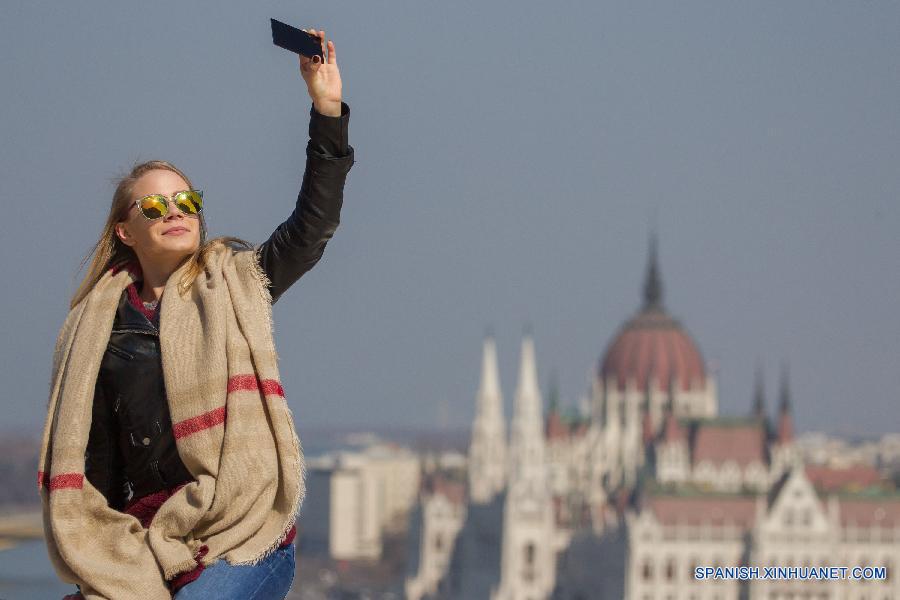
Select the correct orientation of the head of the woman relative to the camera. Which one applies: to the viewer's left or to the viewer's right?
to the viewer's right

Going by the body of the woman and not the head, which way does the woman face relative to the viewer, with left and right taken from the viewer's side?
facing the viewer
